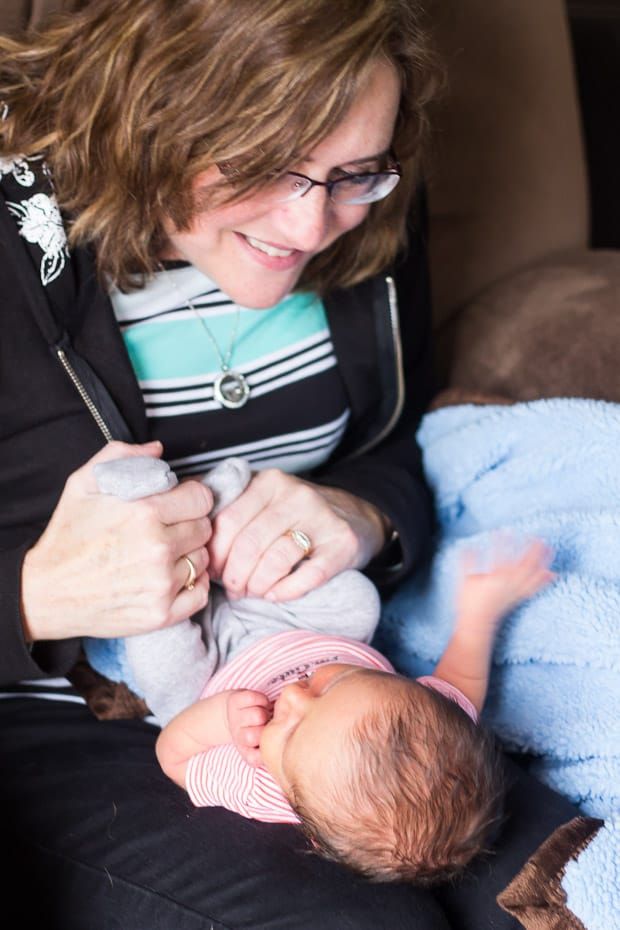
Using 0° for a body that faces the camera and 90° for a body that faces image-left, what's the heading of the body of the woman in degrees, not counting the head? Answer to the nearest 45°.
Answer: approximately 315°
